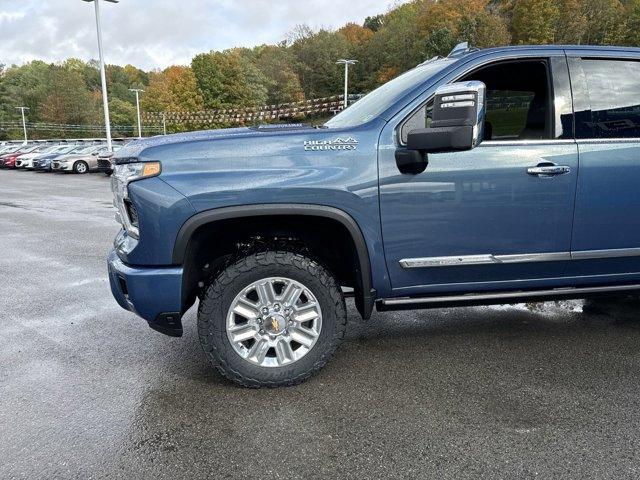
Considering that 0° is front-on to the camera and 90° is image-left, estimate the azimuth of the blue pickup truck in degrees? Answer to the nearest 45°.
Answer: approximately 90°

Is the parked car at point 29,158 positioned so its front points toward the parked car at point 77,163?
no

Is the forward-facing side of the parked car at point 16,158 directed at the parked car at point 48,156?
no

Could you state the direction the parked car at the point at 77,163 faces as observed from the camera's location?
facing the viewer and to the left of the viewer

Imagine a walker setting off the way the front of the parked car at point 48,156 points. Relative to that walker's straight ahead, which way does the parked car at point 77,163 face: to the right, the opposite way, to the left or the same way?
the same way

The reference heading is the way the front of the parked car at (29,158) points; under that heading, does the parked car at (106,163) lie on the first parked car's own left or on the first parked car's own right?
on the first parked car's own left

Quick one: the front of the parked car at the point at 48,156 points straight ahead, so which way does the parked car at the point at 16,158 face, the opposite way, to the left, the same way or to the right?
the same way

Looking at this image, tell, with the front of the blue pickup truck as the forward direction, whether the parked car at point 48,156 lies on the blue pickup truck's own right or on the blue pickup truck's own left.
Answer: on the blue pickup truck's own right

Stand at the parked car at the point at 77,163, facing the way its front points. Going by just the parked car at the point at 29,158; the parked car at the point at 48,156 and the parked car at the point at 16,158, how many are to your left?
0

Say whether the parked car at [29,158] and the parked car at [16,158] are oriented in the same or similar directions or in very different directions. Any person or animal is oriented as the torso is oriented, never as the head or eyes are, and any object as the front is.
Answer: same or similar directions

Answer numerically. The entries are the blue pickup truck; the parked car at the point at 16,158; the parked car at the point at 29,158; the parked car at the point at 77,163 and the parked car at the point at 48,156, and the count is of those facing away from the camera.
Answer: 0

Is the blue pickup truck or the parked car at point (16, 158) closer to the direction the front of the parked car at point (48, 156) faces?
the blue pickup truck

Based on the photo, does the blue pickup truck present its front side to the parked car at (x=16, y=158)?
no
